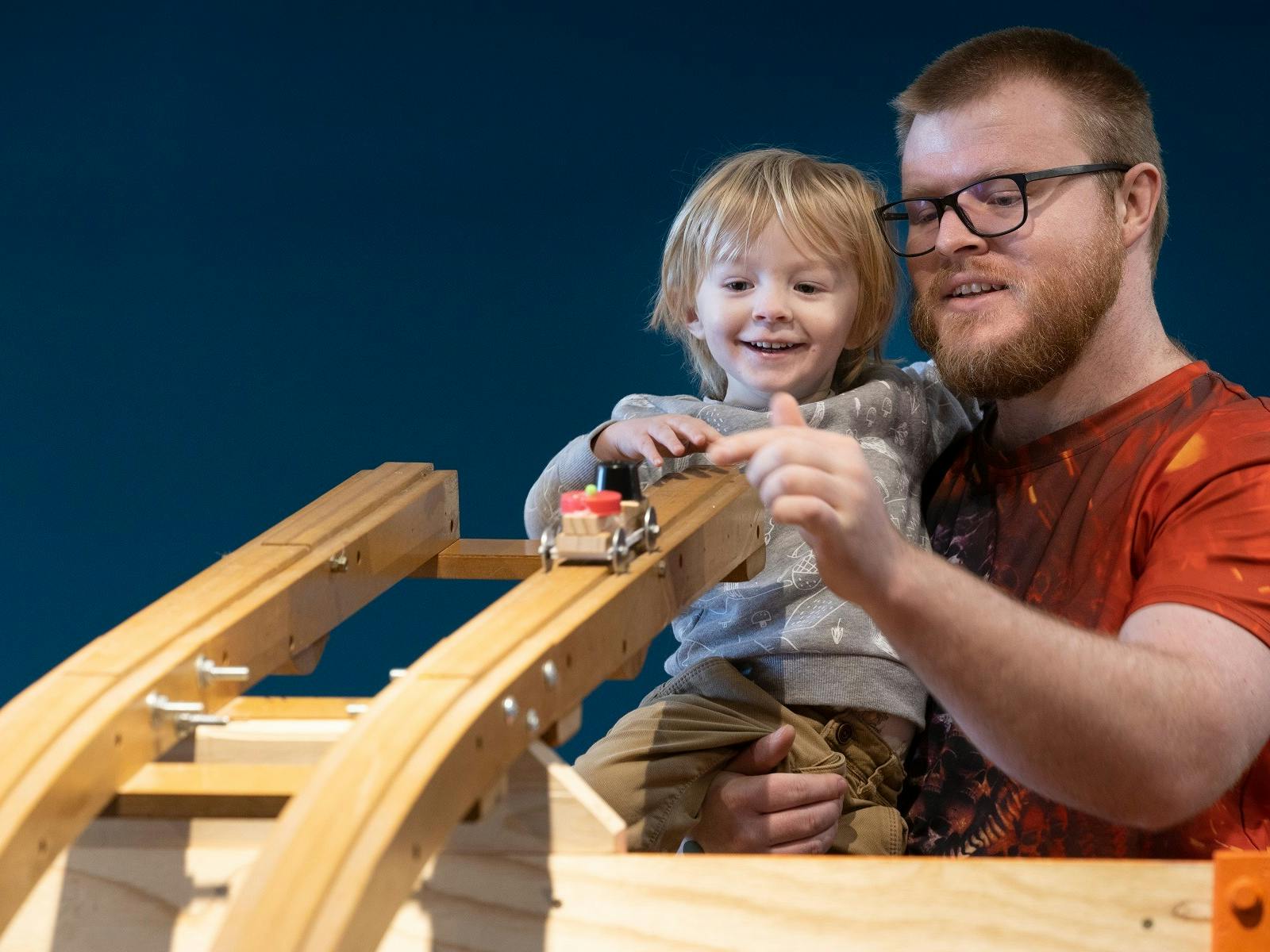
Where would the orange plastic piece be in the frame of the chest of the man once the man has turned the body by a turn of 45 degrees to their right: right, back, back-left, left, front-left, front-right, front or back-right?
left

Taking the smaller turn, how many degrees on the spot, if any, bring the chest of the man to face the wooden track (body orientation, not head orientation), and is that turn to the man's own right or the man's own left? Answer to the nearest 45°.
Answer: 0° — they already face it

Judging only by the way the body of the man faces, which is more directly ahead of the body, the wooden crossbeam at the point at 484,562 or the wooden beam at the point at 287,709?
the wooden beam

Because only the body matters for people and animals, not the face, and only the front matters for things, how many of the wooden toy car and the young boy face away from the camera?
0

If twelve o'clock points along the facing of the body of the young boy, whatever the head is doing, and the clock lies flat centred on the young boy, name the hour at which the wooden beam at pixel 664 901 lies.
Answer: The wooden beam is roughly at 12 o'clock from the young boy.

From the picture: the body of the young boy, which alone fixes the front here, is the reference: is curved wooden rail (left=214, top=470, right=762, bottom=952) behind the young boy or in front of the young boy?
in front

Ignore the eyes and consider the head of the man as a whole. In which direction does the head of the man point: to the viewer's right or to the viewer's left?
to the viewer's left

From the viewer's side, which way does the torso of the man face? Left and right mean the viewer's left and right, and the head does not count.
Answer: facing the viewer and to the left of the viewer

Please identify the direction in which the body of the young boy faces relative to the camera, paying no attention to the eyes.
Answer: toward the camera
